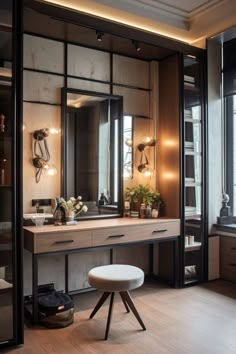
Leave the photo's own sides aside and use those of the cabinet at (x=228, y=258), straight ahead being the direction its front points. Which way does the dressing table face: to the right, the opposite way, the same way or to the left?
to the left

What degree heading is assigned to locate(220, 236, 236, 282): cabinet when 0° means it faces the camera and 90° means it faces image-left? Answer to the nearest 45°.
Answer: approximately 45°

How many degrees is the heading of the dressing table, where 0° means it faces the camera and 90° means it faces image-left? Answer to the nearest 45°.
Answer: approximately 315°

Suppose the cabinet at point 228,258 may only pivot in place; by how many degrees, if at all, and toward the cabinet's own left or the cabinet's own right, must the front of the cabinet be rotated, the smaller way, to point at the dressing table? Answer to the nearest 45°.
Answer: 0° — it already faces it

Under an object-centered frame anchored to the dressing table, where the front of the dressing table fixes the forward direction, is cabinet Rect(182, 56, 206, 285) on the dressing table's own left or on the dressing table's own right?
on the dressing table's own left

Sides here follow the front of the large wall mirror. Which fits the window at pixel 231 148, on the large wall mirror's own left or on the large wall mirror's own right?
on the large wall mirror's own left
